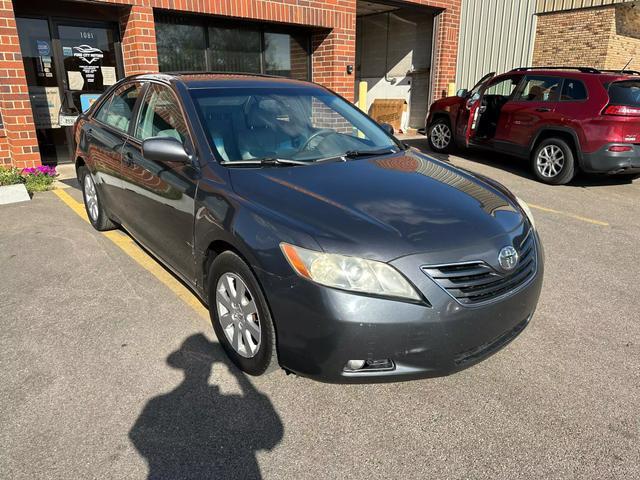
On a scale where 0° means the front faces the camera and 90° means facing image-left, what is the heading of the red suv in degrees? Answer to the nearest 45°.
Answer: approximately 135°

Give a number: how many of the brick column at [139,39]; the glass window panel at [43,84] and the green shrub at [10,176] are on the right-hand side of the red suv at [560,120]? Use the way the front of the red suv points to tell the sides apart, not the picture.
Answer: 0

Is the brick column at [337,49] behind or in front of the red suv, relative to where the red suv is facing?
in front

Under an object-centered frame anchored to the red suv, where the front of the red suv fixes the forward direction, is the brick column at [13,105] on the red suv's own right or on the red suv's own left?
on the red suv's own left

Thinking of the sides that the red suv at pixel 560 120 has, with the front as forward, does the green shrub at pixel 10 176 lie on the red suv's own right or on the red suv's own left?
on the red suv's own left

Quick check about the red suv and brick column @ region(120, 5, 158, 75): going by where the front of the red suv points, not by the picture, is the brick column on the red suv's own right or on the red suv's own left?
on the red suv's own left

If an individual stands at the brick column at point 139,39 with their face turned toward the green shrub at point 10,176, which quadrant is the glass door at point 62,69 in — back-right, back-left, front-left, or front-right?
front-right

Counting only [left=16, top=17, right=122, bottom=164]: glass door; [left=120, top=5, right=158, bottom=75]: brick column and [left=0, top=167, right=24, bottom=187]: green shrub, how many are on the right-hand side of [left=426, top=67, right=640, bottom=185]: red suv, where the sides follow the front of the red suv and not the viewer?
0

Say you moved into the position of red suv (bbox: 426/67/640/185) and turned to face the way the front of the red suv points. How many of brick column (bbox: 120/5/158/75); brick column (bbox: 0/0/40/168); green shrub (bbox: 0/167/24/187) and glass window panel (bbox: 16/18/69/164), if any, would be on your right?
0

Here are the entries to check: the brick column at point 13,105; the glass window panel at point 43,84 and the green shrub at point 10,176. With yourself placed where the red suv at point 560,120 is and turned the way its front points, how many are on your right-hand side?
0

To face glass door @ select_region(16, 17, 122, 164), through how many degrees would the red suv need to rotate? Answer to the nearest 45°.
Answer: approximately 45° to its left

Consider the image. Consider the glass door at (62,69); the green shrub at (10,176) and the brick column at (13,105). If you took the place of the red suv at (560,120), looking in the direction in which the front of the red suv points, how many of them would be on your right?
0

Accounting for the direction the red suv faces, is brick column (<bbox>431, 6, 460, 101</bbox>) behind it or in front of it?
in front

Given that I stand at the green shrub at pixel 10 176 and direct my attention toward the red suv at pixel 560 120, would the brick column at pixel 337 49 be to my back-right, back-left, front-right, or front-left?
front-left

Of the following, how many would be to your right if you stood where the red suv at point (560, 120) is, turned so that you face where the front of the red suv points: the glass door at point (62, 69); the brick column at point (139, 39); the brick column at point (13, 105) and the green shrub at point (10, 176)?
0
